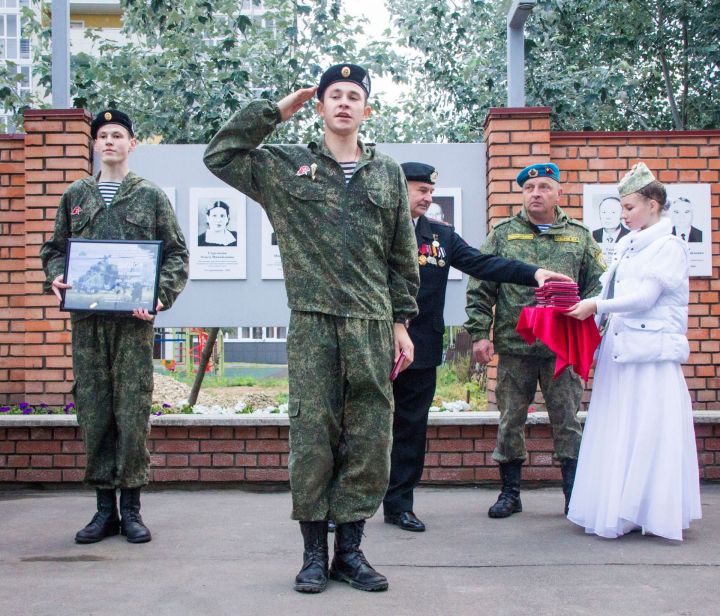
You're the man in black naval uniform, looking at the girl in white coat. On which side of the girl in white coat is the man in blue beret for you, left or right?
left

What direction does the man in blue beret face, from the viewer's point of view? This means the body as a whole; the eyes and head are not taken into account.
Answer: toward the camera

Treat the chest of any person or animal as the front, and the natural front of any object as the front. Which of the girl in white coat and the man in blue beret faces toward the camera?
the man in blue beret

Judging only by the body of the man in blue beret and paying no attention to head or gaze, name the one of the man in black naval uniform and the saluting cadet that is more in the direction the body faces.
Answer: the saluting cadet

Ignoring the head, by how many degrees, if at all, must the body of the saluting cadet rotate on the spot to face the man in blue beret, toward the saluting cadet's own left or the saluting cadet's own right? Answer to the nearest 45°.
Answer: approximately 135° to the saluting cadet's own left

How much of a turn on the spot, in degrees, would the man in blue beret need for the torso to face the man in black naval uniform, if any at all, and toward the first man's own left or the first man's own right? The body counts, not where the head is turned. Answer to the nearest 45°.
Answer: approximately 45° to the first man's own right

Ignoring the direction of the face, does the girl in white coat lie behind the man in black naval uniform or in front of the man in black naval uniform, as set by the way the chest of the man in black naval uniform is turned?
in front

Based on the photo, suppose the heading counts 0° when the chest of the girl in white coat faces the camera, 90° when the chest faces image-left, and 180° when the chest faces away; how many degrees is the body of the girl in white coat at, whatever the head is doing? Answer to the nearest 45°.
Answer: approximately 90°

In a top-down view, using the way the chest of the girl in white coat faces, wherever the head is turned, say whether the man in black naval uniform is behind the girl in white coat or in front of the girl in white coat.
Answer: in front

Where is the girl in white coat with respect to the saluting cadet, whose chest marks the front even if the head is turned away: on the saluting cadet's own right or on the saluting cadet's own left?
on the saluting cadet's own left

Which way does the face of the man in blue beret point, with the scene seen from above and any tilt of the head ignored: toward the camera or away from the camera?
toward the camera

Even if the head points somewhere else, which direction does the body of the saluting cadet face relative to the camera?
toward the camera

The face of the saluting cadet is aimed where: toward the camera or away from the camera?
toward the camera

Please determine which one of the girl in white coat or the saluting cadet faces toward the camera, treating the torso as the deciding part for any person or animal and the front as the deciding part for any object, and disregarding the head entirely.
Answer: the saluting cadet

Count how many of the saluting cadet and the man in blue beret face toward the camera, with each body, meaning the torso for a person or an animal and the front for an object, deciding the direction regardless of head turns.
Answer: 2

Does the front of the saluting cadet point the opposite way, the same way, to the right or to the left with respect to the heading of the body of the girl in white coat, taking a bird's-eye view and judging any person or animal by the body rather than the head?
to the left
